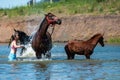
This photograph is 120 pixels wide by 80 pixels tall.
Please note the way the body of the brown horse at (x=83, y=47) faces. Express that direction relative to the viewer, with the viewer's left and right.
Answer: facing to the right of the viewer

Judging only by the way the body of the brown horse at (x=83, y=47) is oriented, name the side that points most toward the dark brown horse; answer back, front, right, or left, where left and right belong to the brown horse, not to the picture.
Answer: back
